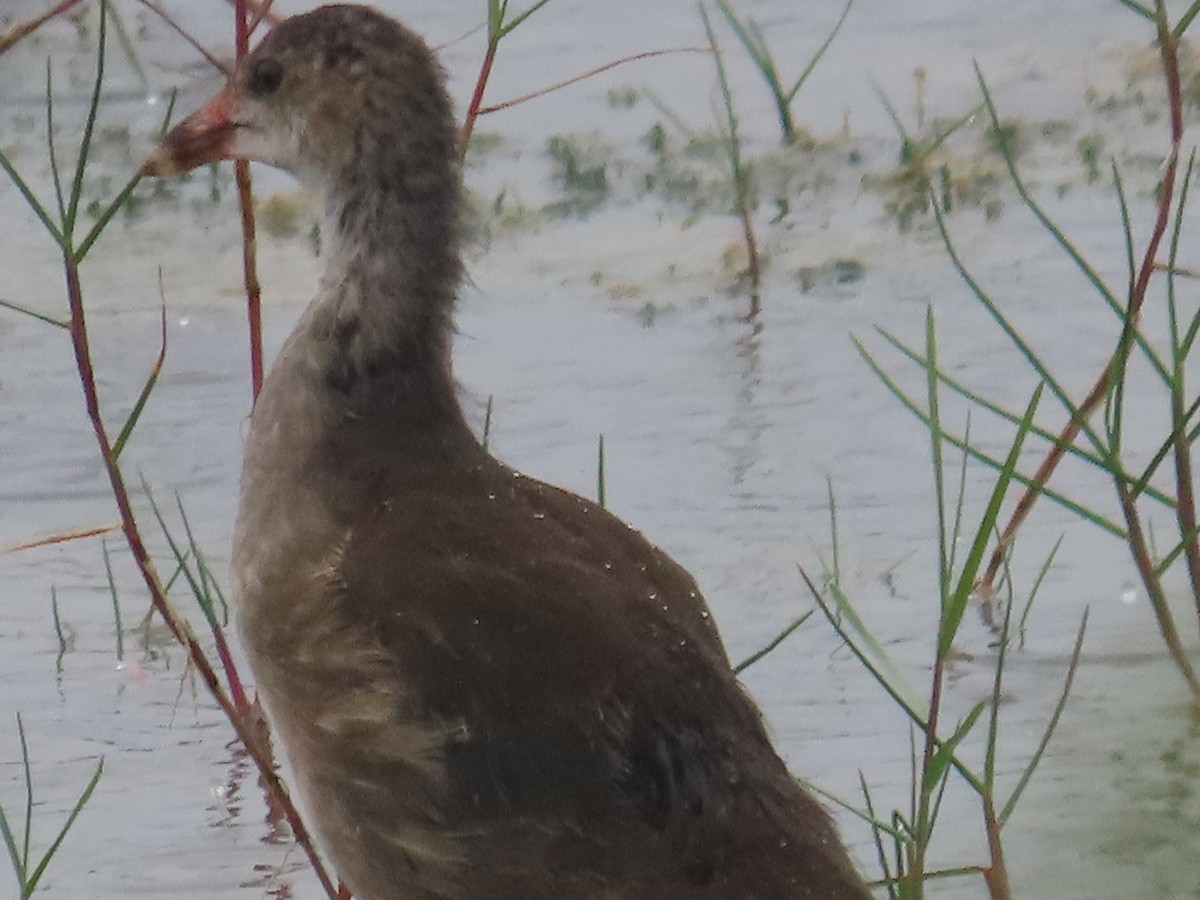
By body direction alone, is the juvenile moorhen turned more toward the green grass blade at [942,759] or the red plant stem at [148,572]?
the red plant stem

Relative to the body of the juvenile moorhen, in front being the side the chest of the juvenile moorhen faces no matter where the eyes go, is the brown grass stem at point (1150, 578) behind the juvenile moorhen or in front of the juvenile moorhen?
behind

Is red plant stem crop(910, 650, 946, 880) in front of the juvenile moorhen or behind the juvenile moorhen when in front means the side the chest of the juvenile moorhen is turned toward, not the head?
behind

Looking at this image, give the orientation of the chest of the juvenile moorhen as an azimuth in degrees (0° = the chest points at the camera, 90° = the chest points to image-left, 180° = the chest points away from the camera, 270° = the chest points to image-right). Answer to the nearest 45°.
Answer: approximately 90°

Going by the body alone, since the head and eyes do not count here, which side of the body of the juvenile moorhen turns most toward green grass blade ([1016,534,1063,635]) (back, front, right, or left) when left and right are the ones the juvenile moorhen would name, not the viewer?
back
